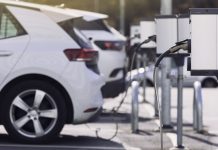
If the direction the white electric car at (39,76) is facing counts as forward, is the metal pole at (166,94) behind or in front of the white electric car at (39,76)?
behind

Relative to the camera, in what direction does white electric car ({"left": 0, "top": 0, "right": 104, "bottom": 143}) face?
facing to the left of the viewer

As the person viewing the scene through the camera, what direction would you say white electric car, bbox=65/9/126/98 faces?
facing away from the viewer and to the left of the viewer

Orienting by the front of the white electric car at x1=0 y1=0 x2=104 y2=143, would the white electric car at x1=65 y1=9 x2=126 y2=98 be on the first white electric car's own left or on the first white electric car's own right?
on the first white electric car's own right

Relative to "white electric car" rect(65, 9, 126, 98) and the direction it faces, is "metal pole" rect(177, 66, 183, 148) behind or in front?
behind
